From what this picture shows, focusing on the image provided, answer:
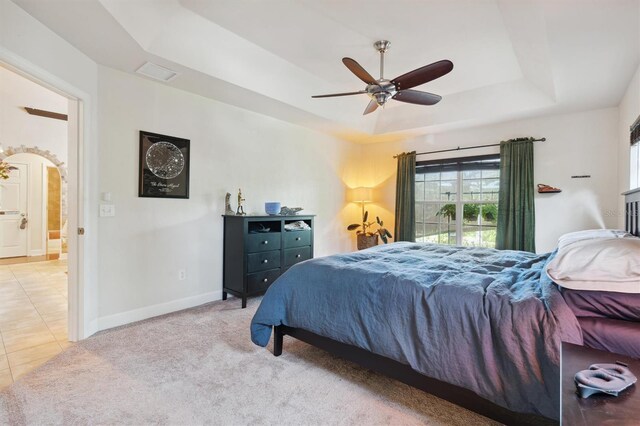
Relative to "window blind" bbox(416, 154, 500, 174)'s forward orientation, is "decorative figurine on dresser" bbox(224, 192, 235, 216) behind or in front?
in front

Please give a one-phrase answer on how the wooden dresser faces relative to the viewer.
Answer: facing the viewer and to the right of the viewer

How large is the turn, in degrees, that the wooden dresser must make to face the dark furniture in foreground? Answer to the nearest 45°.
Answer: approximately 45° to its right

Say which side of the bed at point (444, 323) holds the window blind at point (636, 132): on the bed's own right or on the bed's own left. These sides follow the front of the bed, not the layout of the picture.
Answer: on the bed's own right

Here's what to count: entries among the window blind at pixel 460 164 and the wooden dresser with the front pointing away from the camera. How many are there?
0

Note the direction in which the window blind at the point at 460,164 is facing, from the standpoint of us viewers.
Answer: facing the viewer and to the left of the viewer

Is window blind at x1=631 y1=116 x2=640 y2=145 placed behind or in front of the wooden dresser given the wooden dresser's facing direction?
in front

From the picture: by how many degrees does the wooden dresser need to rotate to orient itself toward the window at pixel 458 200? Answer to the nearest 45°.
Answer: approximately 45° to its left

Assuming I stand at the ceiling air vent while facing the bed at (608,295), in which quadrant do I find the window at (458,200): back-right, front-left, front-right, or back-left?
front-left

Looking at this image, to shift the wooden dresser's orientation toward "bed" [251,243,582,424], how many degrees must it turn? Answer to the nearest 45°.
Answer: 0° — it already faces it

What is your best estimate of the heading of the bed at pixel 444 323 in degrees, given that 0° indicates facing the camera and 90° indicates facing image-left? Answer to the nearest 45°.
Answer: approximately 135°

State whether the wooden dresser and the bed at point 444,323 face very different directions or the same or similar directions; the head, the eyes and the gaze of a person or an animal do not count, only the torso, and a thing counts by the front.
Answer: very different directions

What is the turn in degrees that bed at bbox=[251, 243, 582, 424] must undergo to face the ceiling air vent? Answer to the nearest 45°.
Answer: approximately 45° to its left

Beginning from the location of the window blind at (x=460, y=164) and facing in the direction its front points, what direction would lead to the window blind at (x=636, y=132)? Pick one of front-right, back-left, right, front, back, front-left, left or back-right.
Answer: left

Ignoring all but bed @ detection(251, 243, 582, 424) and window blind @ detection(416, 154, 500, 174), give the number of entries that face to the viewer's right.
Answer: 0

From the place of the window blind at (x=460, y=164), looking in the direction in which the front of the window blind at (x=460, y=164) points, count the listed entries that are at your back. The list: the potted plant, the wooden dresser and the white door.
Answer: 0

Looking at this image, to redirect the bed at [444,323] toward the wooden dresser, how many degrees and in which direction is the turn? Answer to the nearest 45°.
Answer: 0° — it already faces it

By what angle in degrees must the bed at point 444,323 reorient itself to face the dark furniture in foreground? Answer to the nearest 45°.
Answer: approximately 135° to its left

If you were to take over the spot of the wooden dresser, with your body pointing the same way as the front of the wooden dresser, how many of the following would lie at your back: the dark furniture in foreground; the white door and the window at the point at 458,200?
1
